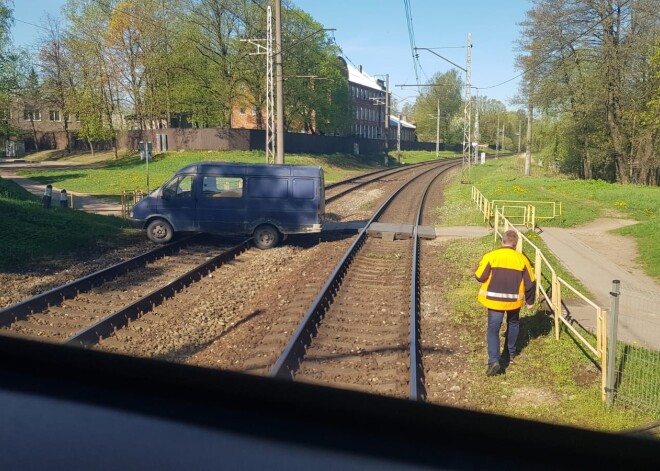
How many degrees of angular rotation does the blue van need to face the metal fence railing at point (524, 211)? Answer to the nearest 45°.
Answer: approximately 135° to its right

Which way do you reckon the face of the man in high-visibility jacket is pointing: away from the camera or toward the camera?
away from the camera

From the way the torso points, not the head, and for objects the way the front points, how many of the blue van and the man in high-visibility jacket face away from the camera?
1

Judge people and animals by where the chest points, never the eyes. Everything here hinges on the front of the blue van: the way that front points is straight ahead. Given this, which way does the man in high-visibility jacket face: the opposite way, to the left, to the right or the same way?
to the right

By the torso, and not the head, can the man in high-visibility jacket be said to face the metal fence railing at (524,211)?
yes

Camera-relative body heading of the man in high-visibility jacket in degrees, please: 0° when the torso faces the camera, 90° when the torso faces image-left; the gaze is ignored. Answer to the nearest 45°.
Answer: approximately 180°

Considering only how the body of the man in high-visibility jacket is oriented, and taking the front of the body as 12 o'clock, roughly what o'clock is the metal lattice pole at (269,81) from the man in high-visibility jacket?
The metal lattice pole is roughly at 11 o'clock from the man in high-visibility jacket.

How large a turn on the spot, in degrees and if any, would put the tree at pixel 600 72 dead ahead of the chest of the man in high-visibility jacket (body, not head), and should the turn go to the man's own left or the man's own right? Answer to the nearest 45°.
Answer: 0° — they already face it

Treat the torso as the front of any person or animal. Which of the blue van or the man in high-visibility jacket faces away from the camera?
the man in high-visibility jacket

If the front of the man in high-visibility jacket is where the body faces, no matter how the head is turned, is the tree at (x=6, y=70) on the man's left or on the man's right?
on the man's left

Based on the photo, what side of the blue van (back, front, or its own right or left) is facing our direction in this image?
left

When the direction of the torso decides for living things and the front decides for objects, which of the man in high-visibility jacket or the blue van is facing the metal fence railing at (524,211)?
the man in high-visibility jacket

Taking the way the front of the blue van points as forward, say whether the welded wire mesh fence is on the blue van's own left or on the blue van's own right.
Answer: on the blue van's own left

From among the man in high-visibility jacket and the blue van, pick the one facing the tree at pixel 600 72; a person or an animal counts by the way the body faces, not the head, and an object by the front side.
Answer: the man in high-visibility jacket

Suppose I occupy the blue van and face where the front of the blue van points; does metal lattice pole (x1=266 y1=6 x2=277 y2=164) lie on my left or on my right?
on my right
